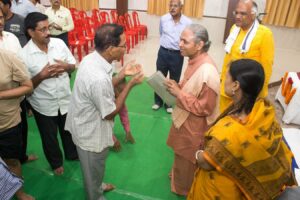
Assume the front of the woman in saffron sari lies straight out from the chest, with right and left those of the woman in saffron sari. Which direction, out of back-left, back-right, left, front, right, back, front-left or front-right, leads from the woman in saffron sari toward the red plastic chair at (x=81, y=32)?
front

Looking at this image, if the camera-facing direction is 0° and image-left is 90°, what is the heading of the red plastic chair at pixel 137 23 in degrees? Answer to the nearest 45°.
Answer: approximately 315°

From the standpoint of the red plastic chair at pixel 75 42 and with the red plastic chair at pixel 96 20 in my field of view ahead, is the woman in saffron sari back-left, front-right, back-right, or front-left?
back-right

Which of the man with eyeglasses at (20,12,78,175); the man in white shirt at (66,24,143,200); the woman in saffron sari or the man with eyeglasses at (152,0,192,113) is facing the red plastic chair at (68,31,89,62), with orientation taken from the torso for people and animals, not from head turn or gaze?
the woman in saffron sari

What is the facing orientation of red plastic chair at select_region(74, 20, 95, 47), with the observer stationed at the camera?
facing the viewer and to the right of the viewer

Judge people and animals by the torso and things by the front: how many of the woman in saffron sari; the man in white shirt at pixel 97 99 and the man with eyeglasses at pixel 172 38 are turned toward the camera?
1

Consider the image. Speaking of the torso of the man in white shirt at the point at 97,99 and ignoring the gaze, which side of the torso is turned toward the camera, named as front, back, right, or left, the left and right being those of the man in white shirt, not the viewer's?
right

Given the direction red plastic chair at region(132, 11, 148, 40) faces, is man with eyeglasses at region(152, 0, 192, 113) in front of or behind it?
in front

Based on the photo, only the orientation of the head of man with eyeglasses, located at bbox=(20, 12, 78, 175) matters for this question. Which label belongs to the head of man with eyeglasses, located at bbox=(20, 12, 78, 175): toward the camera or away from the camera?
toward the camera

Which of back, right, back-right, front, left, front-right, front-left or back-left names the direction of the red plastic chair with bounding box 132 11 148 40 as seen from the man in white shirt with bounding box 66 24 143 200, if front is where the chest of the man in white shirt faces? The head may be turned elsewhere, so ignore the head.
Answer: left

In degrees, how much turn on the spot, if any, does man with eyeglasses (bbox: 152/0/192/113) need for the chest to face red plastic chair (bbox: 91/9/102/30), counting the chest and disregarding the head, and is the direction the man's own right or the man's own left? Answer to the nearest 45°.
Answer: approximately 135° to the man's own right

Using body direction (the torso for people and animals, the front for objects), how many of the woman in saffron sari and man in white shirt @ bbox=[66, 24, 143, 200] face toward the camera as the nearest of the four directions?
0

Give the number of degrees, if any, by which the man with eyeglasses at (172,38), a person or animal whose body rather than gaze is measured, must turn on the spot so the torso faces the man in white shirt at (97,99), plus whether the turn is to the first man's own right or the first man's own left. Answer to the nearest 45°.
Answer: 0° — they already face them

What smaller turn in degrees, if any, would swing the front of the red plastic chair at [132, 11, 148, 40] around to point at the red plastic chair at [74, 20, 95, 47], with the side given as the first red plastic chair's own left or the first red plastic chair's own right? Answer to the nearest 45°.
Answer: approximately 90° to the first red plastic chair's own right

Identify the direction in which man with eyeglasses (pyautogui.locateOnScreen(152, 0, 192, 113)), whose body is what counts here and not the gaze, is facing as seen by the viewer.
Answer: toward the camera

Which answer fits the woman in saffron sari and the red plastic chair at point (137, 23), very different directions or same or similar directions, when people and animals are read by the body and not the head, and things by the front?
very different directions

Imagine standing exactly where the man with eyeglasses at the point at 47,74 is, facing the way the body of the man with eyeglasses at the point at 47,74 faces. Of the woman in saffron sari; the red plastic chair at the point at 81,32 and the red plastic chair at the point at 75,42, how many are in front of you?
1

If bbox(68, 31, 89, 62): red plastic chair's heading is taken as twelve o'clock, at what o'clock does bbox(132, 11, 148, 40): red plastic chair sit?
bbox(132, 11, 148, 40): red plastic chair is roughly at 9 o'clock from bbox(68, 31, 89, 62): red plastic chair.

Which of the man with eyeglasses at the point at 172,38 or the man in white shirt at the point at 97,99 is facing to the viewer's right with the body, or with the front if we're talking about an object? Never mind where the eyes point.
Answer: the man in white shirt

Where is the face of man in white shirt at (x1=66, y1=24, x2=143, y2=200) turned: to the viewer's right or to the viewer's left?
to the viewer's right

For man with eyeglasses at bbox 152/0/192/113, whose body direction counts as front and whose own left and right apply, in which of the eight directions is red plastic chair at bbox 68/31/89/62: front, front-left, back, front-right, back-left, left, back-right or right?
back-right

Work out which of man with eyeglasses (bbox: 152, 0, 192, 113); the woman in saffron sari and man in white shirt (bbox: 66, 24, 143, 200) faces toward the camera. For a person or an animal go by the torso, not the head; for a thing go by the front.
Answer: the man with eyeglasses

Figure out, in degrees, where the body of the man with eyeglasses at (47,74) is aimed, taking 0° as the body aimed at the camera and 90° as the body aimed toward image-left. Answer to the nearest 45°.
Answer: approximately 315°
